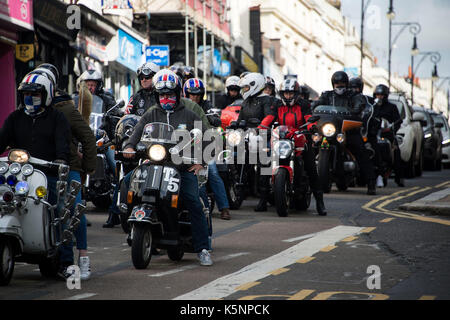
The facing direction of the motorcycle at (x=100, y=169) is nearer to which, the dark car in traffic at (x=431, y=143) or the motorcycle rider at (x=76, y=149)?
the motorcycle rider

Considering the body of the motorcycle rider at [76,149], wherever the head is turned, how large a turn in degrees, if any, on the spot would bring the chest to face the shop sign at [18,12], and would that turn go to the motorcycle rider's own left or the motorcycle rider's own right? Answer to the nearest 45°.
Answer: approximately 135° to the motorcycle rider's own right

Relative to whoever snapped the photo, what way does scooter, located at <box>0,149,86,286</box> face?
facing the viewer and to the left of the viewer

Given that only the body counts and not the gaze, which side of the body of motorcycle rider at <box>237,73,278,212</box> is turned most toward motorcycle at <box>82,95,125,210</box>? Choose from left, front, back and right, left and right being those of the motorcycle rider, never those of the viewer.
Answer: right

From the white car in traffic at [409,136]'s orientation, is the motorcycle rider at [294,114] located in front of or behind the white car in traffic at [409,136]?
in front

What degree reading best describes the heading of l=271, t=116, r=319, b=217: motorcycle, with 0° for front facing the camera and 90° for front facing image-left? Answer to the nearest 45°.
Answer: approximately 0°

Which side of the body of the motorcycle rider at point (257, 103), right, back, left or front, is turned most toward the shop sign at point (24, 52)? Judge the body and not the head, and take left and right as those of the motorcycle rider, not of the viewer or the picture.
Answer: right

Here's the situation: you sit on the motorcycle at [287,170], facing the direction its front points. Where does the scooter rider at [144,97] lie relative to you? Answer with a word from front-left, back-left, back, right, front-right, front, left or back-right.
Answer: front-right

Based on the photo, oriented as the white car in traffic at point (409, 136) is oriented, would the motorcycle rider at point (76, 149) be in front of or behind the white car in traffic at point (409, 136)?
in front
